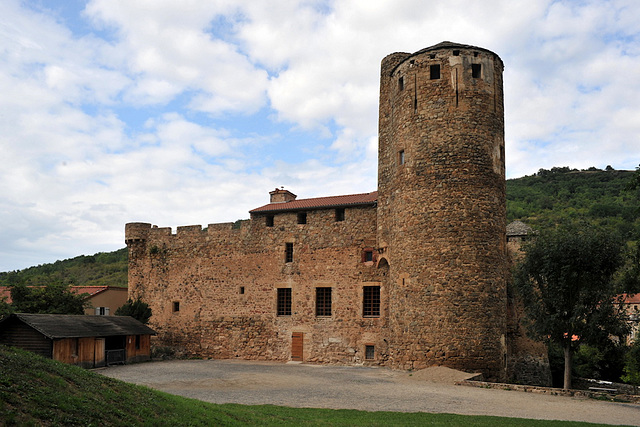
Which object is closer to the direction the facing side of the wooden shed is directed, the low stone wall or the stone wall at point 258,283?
the low stone wall

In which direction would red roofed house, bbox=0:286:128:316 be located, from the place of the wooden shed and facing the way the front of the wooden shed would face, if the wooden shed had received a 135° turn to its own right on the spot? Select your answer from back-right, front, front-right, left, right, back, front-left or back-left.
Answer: right

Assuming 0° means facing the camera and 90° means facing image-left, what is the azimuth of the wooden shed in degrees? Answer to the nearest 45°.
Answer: approximately 315°
